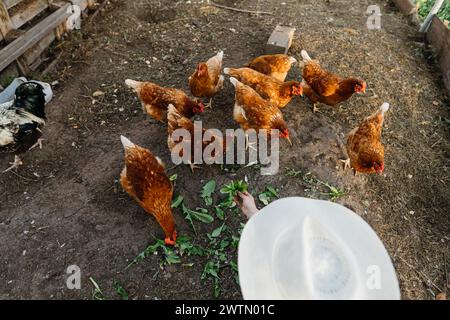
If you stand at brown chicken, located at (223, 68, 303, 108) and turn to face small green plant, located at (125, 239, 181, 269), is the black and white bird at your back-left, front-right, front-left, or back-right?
front-right

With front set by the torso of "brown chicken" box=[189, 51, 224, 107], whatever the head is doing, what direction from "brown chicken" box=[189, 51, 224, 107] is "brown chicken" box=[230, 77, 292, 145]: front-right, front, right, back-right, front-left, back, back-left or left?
left

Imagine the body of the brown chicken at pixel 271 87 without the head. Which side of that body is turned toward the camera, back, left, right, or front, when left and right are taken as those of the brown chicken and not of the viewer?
right

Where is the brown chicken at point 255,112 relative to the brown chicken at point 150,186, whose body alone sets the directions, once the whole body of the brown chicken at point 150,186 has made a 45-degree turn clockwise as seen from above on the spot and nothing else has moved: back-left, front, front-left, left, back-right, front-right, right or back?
back-left

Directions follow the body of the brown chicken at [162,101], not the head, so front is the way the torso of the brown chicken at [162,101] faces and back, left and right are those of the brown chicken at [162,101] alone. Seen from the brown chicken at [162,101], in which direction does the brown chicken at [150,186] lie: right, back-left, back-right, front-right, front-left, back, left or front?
right

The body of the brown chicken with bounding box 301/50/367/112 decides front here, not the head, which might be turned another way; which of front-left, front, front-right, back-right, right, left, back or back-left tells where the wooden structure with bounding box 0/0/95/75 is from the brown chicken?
back

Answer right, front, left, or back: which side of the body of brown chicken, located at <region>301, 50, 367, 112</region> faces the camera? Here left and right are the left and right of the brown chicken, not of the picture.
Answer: right

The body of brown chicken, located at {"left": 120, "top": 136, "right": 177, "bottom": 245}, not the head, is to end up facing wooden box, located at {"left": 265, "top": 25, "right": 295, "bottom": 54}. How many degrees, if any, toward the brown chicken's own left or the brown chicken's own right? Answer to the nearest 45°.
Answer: approximately 90° to the brown chicken's own left

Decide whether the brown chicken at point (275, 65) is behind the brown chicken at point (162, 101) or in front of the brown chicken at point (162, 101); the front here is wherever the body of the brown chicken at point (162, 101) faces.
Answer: in front

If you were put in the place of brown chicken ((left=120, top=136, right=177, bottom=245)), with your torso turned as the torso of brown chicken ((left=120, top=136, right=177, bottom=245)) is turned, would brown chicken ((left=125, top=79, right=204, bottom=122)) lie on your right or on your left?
on your left

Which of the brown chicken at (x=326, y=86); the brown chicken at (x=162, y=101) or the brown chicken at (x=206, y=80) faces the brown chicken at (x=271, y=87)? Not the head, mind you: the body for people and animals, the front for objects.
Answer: the brown chicken at (x=162, y=101)

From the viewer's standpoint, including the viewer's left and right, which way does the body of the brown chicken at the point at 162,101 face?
facing to the right of the viewer

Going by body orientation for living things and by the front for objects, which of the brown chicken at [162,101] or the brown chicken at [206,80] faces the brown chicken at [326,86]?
the brown chicken at [162,101]

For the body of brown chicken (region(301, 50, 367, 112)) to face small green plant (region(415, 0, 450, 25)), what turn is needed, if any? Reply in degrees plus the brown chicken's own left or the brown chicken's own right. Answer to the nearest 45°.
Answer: approximately 90° to the brown chicken's own left

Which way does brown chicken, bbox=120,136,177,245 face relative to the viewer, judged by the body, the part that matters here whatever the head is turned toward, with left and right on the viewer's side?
facing the viewer and to the right of the viewer

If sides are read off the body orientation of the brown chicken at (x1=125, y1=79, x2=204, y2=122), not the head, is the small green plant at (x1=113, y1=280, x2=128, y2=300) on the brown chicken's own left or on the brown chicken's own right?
on the brown chicken's own right

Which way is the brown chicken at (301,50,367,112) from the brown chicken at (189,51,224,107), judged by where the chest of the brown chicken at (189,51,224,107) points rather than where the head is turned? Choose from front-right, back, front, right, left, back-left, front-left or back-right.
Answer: back-left

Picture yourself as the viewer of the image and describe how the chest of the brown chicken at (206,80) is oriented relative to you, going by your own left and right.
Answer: facing the viewer and to the left of the viewer

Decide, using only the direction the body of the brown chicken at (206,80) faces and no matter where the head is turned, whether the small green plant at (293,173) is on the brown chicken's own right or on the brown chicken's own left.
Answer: on the brown chicken's own left
